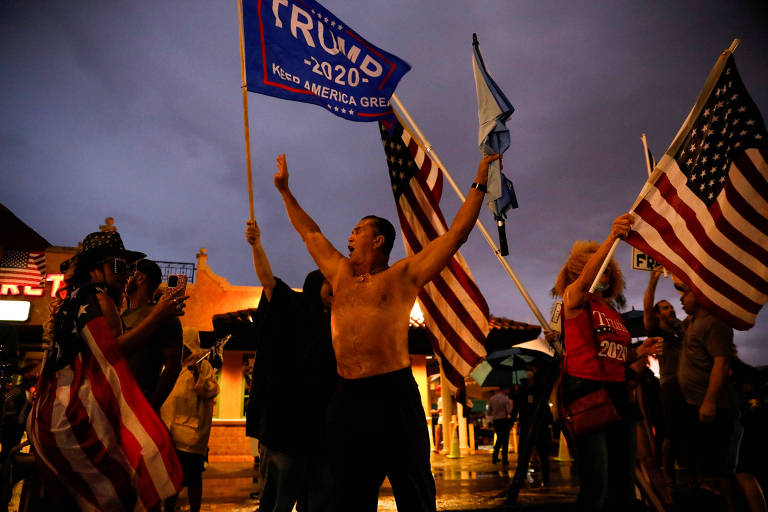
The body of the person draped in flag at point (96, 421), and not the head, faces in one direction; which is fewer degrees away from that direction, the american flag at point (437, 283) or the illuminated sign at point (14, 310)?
the american flag

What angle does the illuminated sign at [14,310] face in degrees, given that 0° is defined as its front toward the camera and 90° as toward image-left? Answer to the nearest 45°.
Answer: approximately 0°

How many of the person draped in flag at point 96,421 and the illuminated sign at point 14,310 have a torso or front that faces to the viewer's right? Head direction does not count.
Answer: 1

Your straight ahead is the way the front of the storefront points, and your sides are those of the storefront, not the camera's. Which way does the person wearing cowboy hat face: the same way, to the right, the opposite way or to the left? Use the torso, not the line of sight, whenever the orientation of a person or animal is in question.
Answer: to the left

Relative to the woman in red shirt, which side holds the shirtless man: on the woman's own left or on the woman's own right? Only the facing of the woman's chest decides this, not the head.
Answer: on the woman's own right

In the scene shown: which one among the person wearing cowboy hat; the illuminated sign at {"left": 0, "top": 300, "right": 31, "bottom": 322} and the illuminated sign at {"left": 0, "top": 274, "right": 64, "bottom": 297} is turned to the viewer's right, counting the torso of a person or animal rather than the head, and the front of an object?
the person wearing cowboy hat

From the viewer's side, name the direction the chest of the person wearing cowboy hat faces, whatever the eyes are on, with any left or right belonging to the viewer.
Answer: facing to the right of the viewer

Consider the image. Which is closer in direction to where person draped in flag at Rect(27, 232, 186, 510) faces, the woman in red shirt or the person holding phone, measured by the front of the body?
the woman in red shirt
